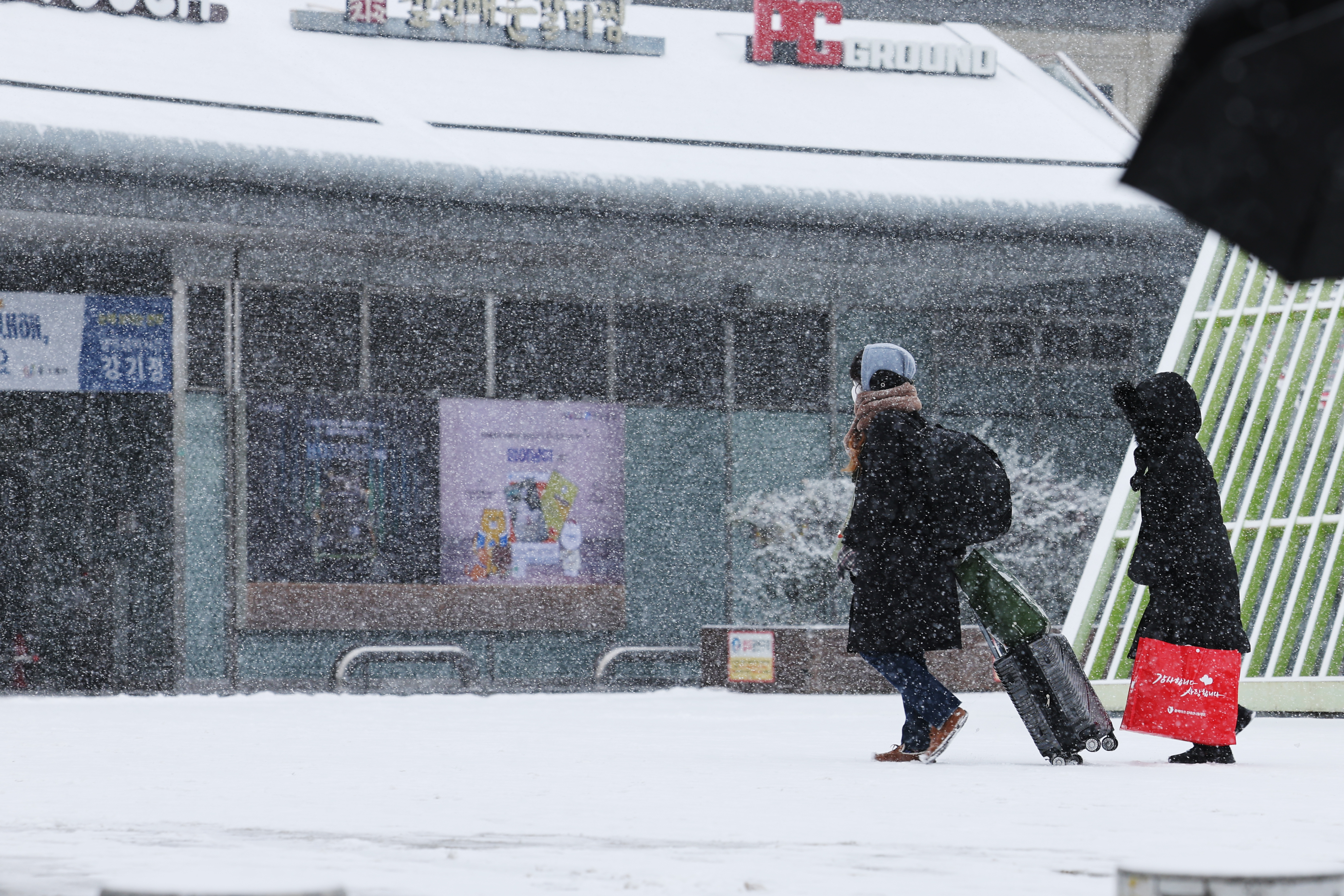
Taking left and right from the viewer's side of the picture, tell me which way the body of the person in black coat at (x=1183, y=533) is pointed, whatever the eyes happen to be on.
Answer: facing to the left of the viewer

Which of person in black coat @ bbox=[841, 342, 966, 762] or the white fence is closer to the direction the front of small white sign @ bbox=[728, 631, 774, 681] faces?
the person in black coat

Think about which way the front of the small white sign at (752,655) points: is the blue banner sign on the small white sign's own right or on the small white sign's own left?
on the small white sign's own right

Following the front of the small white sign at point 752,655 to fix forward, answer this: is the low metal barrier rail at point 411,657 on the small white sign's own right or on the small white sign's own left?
on the small white sign's own right

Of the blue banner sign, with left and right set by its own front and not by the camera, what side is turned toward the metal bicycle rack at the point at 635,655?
left

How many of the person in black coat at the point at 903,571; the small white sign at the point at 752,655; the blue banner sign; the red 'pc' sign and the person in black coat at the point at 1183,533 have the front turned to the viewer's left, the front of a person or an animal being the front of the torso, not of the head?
2

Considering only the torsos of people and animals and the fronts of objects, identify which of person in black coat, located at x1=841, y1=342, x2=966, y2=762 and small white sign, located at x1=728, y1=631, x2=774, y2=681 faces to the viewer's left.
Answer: the person in black coat

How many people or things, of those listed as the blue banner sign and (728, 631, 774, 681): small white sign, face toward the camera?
2

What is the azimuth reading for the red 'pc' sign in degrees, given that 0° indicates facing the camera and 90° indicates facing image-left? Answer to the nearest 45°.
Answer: approximately 0°

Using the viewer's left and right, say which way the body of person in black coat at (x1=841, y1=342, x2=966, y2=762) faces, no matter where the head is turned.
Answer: facing to the left of the viewer
